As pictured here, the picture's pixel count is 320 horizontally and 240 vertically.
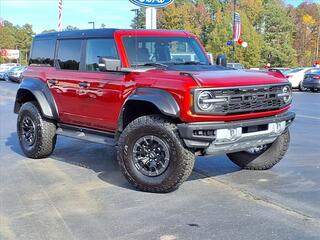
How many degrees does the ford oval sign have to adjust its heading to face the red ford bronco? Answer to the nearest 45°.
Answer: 0° — it already faces it

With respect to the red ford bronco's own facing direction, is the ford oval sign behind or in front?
behind

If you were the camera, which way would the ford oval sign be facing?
facing the viewer

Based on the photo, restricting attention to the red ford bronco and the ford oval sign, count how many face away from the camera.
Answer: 0

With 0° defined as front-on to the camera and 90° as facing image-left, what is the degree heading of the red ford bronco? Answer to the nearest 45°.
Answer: approximately 315°

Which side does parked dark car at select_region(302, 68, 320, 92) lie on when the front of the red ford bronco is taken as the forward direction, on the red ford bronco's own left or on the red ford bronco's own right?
on the red ford bronco's own left

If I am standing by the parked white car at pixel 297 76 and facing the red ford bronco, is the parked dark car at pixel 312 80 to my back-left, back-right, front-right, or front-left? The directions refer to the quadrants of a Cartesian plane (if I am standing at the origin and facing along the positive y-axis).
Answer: front-left
